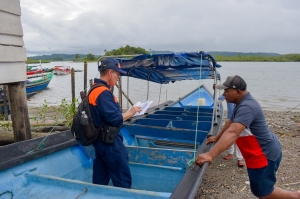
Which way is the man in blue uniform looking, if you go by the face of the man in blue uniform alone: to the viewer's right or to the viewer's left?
to the viewer's right

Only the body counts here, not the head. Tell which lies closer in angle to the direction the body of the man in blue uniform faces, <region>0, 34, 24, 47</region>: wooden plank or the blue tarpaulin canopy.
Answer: the blue tarpaulin canopy

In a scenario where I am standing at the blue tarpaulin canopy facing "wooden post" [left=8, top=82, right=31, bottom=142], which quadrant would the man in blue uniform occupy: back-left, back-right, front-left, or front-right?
front-left

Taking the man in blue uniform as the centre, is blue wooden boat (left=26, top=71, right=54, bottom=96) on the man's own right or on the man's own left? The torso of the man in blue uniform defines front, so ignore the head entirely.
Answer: on the man's own left

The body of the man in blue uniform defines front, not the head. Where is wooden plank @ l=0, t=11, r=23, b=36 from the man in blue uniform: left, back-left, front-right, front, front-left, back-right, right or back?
back-left

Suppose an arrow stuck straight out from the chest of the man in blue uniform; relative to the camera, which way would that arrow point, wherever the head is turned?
to the viewer's right

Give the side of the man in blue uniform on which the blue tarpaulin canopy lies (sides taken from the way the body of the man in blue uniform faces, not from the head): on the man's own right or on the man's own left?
on the man's own left

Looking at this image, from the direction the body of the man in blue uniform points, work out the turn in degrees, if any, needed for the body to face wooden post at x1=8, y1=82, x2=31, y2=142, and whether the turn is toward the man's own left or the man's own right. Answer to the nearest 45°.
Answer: approximately 135° to the man's own left
